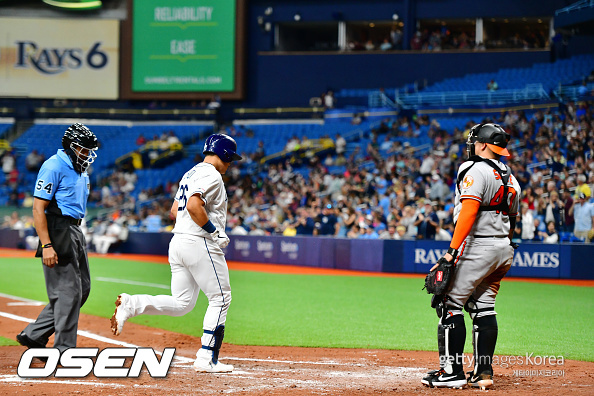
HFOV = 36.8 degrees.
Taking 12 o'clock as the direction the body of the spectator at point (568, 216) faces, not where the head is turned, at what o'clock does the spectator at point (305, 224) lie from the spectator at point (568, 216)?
the spectator at point (305, 224) is roughly at 2 o'clock from the spectator at point (568, 216).

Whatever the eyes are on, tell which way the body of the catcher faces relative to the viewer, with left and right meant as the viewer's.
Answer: facing away from the viewer and to the left of the viewer

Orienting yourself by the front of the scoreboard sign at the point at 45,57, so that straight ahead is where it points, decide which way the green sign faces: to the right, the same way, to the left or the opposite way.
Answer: the same way

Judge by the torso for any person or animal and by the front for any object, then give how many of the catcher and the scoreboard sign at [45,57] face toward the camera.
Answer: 1

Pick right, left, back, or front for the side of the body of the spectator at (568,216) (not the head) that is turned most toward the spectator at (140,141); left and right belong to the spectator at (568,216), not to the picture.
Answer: right

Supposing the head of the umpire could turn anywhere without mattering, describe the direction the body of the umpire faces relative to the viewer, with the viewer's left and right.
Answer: facing the viewer and to the right of the viewer

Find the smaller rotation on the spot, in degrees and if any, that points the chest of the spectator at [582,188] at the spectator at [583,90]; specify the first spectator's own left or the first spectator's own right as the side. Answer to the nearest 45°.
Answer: approximately 135° to the first spectator's own right

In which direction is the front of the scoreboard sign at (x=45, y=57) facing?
toward the camera

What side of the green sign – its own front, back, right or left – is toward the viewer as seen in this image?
front

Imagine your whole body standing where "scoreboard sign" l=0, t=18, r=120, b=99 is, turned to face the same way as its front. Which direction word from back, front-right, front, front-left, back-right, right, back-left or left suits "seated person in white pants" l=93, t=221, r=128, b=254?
front

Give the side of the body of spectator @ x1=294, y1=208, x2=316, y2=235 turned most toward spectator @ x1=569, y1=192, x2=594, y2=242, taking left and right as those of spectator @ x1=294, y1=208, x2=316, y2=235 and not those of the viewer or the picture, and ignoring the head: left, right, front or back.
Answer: left

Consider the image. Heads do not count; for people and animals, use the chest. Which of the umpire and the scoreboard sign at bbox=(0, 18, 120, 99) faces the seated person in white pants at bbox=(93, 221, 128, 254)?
the scoreboard sign

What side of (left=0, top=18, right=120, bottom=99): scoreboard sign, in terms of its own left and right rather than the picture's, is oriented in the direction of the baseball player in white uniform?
front

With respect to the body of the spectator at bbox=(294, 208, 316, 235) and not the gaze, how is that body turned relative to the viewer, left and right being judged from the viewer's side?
facing the viewer and to the left of the viewer
